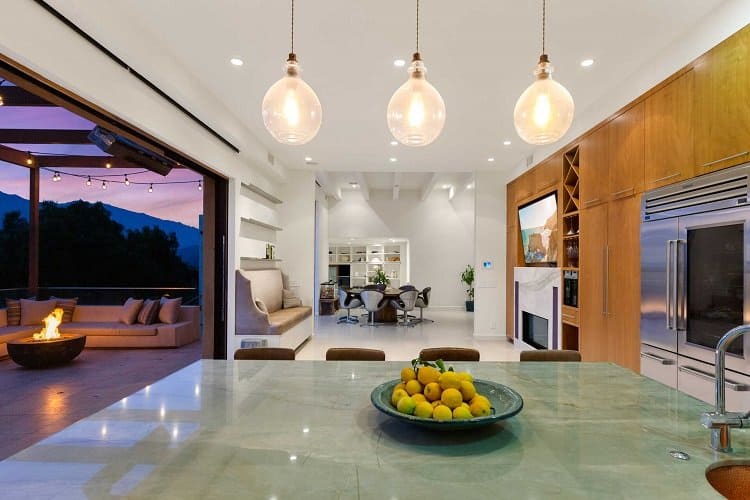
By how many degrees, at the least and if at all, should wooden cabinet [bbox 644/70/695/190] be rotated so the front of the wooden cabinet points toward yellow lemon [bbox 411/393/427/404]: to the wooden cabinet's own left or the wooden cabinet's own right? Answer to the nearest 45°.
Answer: approximately 45° to the wooden cabinet's own left

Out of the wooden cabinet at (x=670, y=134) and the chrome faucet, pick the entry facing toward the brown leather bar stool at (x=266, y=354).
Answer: the wooden cabinet

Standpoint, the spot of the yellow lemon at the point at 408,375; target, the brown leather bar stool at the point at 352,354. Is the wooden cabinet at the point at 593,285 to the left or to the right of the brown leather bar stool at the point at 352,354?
right

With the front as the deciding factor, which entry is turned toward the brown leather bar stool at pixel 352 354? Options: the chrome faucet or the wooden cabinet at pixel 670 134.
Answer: the wooden cabinet

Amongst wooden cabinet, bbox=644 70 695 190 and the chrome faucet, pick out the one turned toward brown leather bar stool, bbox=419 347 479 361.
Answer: the wooden cabinet
